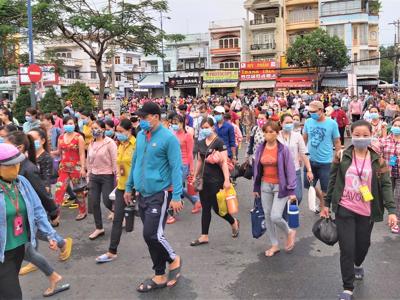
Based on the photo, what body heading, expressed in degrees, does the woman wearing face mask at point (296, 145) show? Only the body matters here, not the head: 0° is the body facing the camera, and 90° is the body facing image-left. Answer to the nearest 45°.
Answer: approximately 45°

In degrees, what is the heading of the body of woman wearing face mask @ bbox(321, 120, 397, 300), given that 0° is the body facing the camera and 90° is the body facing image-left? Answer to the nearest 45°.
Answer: approximately 0°

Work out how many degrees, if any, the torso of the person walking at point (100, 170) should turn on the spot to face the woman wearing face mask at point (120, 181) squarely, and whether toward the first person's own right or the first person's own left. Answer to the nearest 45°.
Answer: approximately 45° to the first person's own left

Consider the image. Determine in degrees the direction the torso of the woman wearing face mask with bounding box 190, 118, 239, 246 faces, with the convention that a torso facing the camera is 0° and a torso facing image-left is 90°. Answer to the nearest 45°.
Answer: approximately 45°

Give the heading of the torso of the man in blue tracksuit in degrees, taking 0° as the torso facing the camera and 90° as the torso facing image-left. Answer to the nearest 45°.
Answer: approximately 45°

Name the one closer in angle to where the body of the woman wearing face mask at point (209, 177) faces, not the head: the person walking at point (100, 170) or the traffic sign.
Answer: the person walking

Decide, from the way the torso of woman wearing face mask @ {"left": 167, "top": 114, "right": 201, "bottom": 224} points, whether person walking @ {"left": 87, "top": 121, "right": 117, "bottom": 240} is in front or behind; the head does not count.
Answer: in front

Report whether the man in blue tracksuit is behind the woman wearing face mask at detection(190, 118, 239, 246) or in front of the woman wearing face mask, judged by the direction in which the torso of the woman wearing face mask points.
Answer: in front
